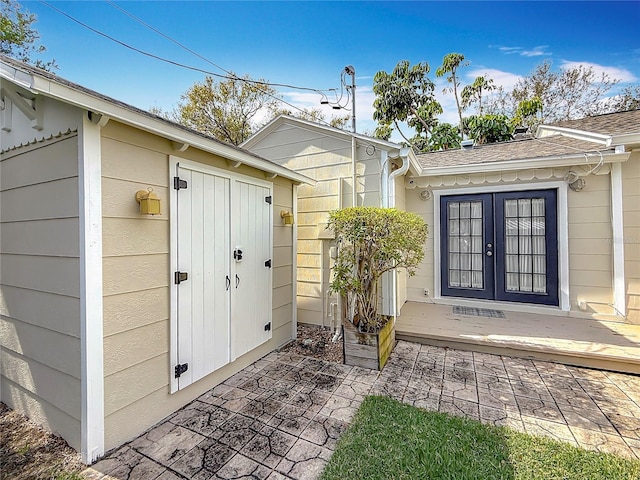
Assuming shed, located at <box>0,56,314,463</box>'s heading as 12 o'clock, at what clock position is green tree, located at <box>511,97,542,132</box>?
The green tree is roughly at 10 o'clock from the shed.

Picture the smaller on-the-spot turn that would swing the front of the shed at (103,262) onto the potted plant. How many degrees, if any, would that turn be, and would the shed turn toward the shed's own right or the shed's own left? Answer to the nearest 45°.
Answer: approximately 45° to the shed's own left

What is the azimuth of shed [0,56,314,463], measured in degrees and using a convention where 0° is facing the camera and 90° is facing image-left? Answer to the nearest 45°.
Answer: approximately 315°

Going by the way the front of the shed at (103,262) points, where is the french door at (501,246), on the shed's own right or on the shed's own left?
on the shed's own left

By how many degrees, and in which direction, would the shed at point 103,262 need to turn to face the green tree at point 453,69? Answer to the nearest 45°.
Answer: approximately 90° to its left

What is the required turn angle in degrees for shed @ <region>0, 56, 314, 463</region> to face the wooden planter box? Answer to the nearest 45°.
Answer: approximately 45° to its left

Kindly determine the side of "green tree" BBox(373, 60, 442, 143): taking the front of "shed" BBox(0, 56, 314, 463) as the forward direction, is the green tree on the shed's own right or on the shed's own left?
on the shed's own left

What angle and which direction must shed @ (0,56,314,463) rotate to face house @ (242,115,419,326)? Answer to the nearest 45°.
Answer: approximately 90° to its left

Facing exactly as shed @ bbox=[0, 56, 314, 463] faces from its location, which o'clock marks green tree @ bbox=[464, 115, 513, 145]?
The green tree is roughly at 10 o'clock from the shed.

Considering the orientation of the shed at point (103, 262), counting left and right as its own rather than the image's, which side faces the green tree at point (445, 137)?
left
